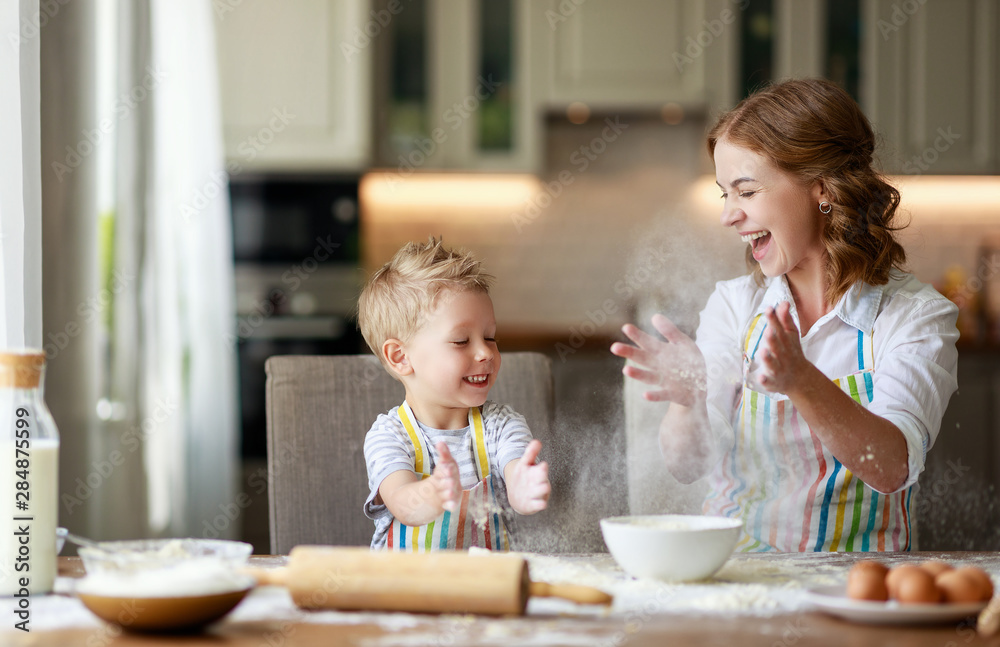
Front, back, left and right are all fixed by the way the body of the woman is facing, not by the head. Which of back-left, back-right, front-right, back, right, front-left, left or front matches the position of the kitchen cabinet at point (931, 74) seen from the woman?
back-right

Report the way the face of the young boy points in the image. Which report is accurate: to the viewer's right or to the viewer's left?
to the viewer's right

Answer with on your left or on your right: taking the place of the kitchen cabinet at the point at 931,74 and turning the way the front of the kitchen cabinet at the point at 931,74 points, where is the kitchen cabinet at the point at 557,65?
on your right

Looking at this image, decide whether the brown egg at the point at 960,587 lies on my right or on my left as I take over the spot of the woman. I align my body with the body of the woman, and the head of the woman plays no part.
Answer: on my left

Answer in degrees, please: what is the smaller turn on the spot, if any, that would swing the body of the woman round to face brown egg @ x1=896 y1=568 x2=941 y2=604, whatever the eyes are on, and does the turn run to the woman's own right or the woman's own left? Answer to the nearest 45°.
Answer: approximately 45° to the woman's own left

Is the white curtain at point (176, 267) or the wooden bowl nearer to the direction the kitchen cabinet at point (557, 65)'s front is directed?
the wooden bowl

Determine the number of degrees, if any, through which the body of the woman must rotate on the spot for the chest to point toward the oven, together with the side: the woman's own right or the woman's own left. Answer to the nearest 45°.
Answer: approximately 90° to the woman's own right

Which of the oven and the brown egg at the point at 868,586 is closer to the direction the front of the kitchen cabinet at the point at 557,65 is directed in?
the brown egg

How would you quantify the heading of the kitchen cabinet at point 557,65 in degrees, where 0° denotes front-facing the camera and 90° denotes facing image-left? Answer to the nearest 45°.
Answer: approximately 0°

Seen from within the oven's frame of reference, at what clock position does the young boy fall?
The young boy is roughly at 12 o'clock from the oven.

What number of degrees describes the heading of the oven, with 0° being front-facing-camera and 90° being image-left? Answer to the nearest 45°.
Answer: approximately 0°

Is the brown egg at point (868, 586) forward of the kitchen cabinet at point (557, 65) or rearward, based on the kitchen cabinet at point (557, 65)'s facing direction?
forward
